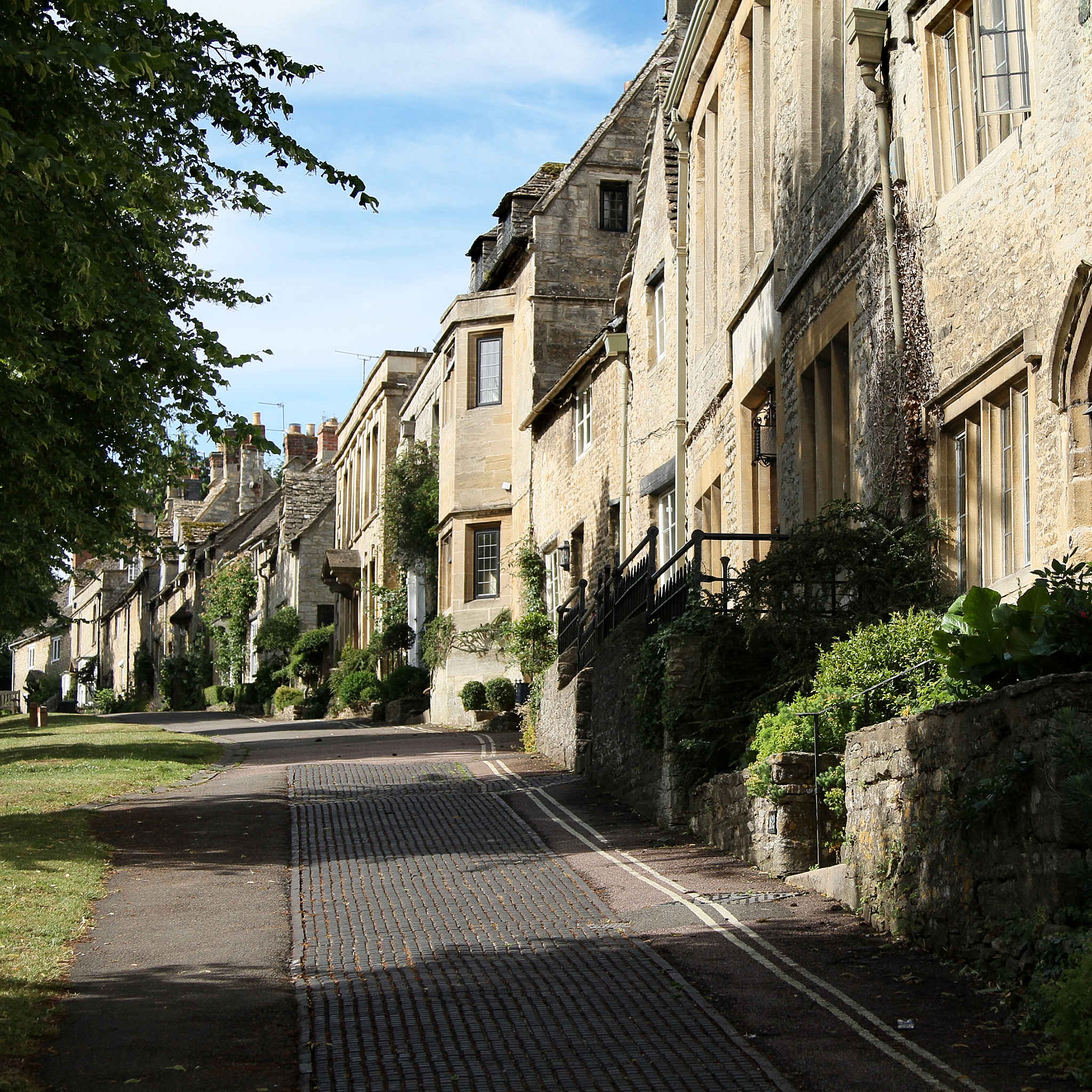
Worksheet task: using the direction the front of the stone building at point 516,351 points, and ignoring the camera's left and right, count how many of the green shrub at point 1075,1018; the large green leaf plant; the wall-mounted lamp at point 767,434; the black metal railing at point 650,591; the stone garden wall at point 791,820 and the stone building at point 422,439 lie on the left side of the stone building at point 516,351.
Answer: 5

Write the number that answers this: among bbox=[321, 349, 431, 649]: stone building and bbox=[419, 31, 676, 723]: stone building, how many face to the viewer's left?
2

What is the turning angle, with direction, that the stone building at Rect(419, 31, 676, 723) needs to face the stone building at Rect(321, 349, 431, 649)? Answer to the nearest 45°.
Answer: approximately 90° to its right

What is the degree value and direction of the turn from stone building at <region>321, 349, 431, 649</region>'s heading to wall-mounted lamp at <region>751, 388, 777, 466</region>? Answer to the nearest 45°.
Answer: approximately 90° to its left

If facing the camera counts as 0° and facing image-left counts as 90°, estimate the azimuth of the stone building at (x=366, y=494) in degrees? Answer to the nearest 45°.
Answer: approximately 90°

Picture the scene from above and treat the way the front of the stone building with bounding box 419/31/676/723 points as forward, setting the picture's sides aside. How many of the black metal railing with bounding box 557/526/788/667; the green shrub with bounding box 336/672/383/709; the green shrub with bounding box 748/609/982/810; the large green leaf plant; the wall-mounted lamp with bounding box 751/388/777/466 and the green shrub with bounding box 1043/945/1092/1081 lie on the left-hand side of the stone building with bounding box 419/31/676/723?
5

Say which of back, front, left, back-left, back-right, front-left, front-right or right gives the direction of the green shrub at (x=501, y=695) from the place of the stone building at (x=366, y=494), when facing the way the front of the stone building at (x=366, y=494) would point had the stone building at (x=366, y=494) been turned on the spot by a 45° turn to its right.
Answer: back-left

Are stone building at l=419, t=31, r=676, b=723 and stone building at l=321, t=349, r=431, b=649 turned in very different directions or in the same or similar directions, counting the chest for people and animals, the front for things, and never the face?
same or similar directions

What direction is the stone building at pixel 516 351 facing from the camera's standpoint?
to the viewer's left

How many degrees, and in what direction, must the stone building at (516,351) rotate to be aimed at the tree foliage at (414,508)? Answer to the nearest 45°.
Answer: approximately 45° to its right

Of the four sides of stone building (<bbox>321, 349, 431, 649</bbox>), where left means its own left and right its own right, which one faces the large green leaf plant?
left

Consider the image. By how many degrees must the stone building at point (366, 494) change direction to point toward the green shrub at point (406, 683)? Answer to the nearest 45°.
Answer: approximately 90° to its left
